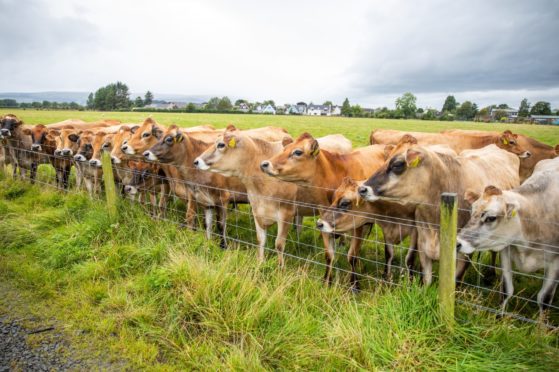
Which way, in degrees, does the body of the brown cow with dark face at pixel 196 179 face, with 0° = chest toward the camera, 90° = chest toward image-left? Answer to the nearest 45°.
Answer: approximately 45°

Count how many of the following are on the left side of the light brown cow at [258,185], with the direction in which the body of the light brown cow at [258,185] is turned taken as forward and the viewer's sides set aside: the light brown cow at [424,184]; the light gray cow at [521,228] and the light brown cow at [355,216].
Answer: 3

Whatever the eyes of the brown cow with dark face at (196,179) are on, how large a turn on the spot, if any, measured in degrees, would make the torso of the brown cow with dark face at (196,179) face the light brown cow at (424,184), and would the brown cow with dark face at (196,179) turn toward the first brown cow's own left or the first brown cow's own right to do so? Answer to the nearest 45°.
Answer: approximately 90° to the first brown cow's own left

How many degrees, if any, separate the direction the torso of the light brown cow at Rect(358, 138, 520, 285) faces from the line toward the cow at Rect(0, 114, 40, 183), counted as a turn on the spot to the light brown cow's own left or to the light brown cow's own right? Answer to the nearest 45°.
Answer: approximately 45° to the light brown cow's own right

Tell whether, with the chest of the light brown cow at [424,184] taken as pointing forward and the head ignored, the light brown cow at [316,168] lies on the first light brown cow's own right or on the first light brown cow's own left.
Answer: on the first light brown cow's own right

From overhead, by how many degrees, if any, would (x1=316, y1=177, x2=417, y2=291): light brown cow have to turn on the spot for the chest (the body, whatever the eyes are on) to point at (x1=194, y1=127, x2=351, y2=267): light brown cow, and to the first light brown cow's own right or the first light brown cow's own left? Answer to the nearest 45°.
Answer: approximately 90° to the first light brown cow's own right

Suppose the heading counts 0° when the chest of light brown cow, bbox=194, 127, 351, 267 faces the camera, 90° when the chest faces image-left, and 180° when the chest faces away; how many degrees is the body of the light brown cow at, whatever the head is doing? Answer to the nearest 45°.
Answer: approximately 45°

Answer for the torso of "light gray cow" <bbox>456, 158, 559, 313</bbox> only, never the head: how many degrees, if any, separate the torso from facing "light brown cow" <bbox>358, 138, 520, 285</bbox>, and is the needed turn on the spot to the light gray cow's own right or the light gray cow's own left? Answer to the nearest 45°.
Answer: approximately 45° to the light gray cow's own right

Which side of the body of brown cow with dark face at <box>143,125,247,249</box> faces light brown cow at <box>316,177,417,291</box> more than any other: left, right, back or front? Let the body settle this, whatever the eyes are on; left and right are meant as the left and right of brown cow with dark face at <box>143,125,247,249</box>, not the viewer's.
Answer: left

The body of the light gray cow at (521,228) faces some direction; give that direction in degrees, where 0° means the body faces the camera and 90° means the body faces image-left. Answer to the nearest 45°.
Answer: approximately 45°
